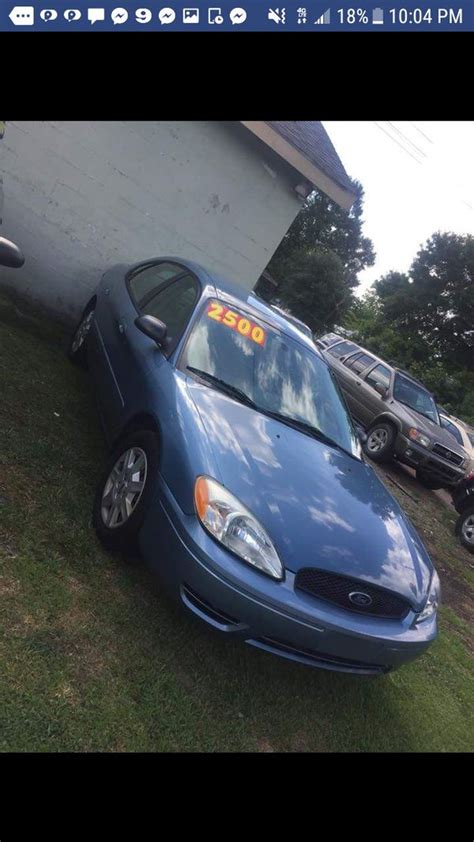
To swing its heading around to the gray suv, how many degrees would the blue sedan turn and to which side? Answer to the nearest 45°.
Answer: approximately 135° to its left

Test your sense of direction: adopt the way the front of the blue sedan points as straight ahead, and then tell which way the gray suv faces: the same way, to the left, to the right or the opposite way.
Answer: the same way

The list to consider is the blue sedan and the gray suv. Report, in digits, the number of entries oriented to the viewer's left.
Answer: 0

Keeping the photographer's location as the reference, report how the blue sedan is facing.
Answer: facing the viewer and to the right of the viewer

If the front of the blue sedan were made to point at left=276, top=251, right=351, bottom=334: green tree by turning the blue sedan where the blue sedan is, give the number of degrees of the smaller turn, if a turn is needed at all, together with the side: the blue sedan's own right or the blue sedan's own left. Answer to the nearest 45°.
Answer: approximately 135° to the blue sedan's own left

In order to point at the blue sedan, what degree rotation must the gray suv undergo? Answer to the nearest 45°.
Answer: approximately 45° to its right

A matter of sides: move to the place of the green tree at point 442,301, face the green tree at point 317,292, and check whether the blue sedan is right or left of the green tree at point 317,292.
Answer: left

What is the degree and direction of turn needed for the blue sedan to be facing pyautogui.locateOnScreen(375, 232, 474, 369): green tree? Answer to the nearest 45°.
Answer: approximately 135° to its left

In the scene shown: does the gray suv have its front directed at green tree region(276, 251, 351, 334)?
no

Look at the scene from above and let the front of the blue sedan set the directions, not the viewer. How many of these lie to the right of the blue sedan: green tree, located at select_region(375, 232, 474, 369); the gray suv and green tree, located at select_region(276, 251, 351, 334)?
0

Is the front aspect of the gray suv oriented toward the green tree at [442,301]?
no
